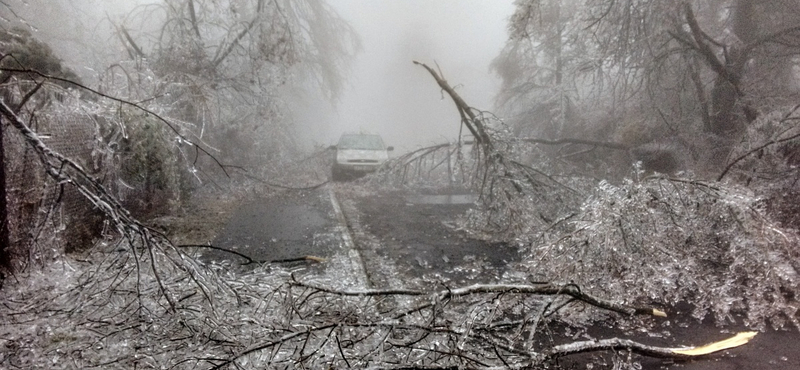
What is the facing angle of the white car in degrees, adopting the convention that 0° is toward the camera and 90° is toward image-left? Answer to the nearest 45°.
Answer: approximately 0°

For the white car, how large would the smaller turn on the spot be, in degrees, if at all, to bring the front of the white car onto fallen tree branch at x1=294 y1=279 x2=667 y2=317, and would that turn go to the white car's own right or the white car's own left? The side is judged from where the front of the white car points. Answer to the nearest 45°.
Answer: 0° — it already faces it

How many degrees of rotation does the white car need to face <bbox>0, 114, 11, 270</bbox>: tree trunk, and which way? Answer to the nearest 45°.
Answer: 0° — it already faces it

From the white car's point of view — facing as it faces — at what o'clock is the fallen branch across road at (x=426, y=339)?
The fallen branch across road is roughly at 12 o'clock from the white car.
